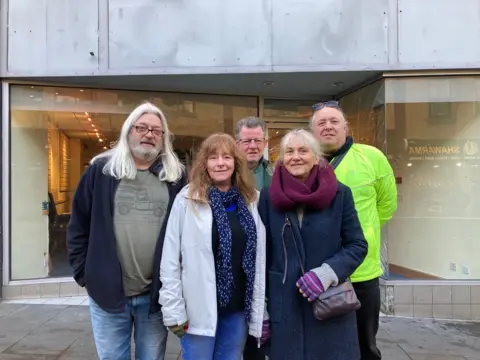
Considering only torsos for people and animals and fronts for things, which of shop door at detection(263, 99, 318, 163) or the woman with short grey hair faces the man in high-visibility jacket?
the shop door

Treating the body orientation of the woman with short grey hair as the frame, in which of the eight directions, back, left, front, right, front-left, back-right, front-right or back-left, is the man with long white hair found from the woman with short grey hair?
right

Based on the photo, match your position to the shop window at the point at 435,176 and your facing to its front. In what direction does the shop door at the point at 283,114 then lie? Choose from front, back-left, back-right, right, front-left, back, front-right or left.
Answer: right

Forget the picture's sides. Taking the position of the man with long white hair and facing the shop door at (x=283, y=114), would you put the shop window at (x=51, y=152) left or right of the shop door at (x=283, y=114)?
left

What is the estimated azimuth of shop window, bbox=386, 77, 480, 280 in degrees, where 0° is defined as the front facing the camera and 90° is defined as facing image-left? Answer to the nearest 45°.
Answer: approximately 0°

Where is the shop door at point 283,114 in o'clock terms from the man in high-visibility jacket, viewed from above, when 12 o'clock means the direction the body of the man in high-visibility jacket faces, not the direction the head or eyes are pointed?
The shop door is roughly at 4 o'clock from the man in high-visibility jacket.

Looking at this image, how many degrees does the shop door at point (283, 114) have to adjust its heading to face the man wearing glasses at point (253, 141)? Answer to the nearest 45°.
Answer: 0° — it already faces them
